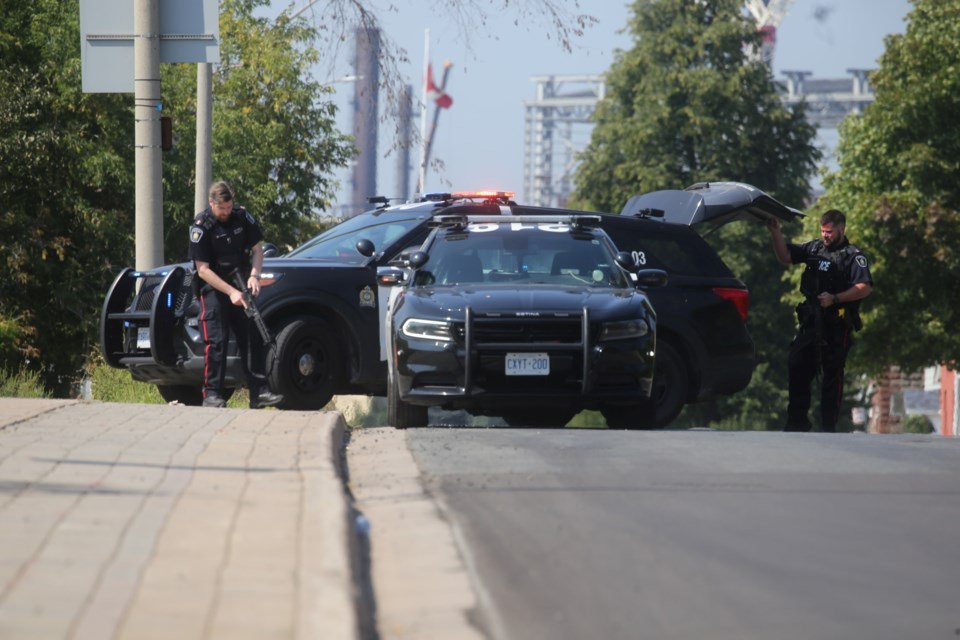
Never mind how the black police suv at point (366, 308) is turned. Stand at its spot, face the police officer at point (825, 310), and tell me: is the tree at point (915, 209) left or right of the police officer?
left

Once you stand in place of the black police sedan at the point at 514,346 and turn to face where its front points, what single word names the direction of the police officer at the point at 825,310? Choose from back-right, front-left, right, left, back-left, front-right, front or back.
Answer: back-left

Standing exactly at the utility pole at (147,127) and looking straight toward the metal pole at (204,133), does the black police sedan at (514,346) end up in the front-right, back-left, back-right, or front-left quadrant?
back-right

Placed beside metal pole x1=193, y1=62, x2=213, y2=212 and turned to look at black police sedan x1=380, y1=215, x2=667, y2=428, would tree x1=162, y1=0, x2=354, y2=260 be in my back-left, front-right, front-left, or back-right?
back-left

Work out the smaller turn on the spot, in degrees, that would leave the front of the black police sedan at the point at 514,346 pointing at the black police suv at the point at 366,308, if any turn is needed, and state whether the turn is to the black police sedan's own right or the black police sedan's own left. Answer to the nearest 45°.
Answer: approximately 135° to the black police sedan's own right

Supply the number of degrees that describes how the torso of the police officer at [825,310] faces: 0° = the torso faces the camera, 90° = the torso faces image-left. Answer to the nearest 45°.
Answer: approximately 45°

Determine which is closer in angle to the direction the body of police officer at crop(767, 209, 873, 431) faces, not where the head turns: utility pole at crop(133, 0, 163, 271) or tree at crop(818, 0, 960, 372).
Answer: the utility pole

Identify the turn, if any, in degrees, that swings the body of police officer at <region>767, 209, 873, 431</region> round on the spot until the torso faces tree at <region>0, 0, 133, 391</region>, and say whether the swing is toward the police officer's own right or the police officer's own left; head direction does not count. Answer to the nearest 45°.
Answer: approximately 90° to the police officer's own right

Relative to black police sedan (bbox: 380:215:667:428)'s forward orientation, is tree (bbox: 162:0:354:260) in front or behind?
behind

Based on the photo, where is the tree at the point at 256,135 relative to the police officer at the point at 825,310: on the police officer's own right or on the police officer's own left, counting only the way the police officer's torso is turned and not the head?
on the police officer's own right
